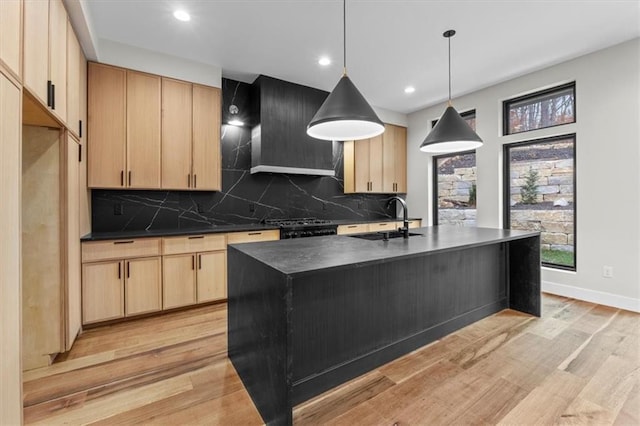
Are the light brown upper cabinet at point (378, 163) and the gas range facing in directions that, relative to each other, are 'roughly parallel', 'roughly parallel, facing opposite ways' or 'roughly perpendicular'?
roughly parallel

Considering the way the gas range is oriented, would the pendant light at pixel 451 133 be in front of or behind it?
in front

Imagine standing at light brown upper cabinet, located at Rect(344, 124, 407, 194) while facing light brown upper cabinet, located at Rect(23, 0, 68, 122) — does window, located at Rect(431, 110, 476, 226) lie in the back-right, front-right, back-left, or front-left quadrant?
back-left

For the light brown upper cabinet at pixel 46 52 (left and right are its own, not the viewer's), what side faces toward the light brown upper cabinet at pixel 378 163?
front

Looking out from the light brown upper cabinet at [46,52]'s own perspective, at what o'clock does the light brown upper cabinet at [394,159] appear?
the light brown upper cabinet at [394,159] is roughly at 12 o'clock from the light brown upper cabinet at [46,52].

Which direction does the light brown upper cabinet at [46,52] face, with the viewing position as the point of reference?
facing to the right of the viewer

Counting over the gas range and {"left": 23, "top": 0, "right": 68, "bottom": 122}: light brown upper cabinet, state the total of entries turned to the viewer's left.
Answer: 0

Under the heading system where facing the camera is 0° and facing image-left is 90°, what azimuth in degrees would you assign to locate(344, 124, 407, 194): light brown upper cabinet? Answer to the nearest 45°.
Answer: approximately 315°

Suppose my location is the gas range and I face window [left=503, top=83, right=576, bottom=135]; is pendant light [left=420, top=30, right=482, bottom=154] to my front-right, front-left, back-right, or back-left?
front-right

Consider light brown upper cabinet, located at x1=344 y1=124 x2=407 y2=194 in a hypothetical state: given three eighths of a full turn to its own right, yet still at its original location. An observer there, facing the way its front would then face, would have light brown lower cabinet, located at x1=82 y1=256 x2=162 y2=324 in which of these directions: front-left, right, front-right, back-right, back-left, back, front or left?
front-left

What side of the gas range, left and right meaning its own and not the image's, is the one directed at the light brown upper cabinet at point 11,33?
right

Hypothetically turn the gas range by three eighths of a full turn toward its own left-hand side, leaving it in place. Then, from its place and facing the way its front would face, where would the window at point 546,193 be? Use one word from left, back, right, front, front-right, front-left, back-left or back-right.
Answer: right

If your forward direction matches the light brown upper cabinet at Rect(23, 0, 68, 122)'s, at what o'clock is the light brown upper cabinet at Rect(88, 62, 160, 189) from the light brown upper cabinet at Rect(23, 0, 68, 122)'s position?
the light brown upper cabinet at Rect(88, 62, 160, 189) is roughly at 10 o'clock from the light brown upper cabinet at Rect(23, 0, 68, 122).

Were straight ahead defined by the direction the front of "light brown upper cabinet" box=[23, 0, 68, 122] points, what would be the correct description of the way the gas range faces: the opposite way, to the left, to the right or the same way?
to the right

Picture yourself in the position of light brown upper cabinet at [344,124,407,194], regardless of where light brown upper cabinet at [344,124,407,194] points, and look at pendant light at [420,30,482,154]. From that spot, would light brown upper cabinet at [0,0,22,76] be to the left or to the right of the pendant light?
right

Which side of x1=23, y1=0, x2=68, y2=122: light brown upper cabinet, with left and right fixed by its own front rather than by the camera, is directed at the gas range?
front

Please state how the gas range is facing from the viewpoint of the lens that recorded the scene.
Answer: facing the viewer and to the right of the viewer
